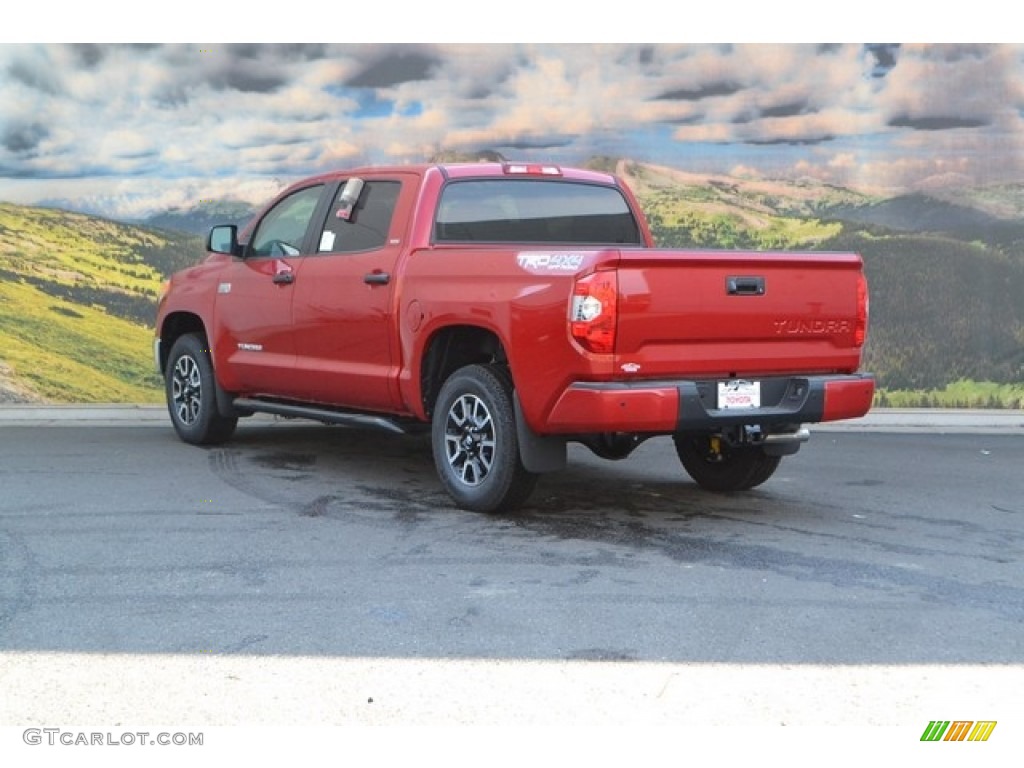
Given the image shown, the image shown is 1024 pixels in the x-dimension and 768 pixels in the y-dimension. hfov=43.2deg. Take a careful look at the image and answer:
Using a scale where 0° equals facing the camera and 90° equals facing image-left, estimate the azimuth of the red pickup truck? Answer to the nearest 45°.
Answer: approximately 135°
